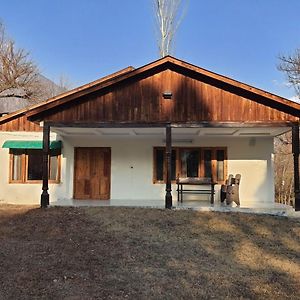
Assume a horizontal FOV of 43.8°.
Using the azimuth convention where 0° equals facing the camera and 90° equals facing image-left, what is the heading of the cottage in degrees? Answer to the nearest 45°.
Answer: approximately 0°

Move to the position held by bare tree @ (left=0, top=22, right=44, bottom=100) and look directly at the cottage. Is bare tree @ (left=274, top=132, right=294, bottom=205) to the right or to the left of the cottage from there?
left

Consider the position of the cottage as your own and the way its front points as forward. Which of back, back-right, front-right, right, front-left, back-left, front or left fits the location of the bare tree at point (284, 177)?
back-left

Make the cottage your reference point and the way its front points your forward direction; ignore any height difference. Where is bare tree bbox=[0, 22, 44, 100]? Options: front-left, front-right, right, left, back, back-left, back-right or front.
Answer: back-right

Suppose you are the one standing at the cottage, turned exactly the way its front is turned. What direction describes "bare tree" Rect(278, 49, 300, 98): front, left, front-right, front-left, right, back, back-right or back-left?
back-left
